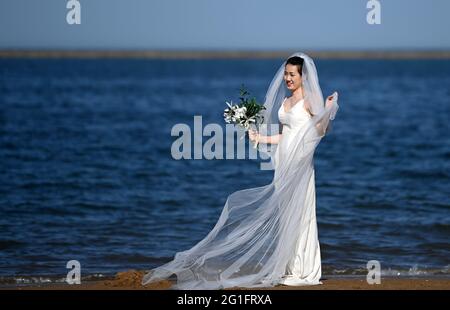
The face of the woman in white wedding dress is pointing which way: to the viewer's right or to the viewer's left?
to the viewer's left

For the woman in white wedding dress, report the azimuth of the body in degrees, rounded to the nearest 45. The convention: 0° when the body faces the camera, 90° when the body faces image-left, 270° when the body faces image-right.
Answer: approximately 45°
